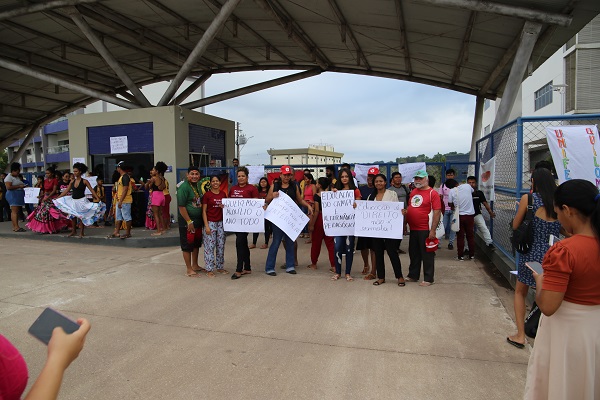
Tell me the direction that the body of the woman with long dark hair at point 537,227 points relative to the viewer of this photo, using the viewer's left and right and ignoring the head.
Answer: facing away from the viewer and to the left of the viewer

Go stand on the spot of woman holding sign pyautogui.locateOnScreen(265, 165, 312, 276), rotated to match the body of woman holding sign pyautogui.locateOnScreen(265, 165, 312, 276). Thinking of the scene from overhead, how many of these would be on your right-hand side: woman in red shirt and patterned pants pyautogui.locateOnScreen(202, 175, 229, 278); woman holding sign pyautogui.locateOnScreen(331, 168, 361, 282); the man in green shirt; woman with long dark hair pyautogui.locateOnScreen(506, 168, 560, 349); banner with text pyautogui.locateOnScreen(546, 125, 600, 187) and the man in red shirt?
2

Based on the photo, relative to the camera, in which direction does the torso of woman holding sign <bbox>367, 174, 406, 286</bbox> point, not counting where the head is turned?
toward the camera

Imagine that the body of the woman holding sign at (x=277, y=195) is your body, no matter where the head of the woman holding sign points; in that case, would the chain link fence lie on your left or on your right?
on your left

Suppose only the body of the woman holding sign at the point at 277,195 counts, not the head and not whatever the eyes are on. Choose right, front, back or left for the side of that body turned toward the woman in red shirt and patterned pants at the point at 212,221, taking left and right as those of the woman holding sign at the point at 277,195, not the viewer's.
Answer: right

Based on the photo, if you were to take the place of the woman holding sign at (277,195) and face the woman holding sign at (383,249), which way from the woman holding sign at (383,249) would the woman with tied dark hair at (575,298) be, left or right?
right

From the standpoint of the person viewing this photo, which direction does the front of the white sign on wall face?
facing the viewer

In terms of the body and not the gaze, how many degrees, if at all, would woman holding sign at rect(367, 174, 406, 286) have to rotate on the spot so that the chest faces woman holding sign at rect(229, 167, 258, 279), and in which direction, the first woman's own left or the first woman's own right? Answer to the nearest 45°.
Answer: approximately 90° to the first woman's own right

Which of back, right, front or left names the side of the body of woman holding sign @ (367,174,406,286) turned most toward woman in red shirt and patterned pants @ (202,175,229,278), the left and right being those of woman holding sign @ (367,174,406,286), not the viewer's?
right

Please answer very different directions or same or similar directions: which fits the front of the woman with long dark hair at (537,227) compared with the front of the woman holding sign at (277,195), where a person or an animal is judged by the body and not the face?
very different directions

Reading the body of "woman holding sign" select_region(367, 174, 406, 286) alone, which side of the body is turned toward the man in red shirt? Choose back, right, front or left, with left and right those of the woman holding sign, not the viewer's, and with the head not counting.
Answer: left
